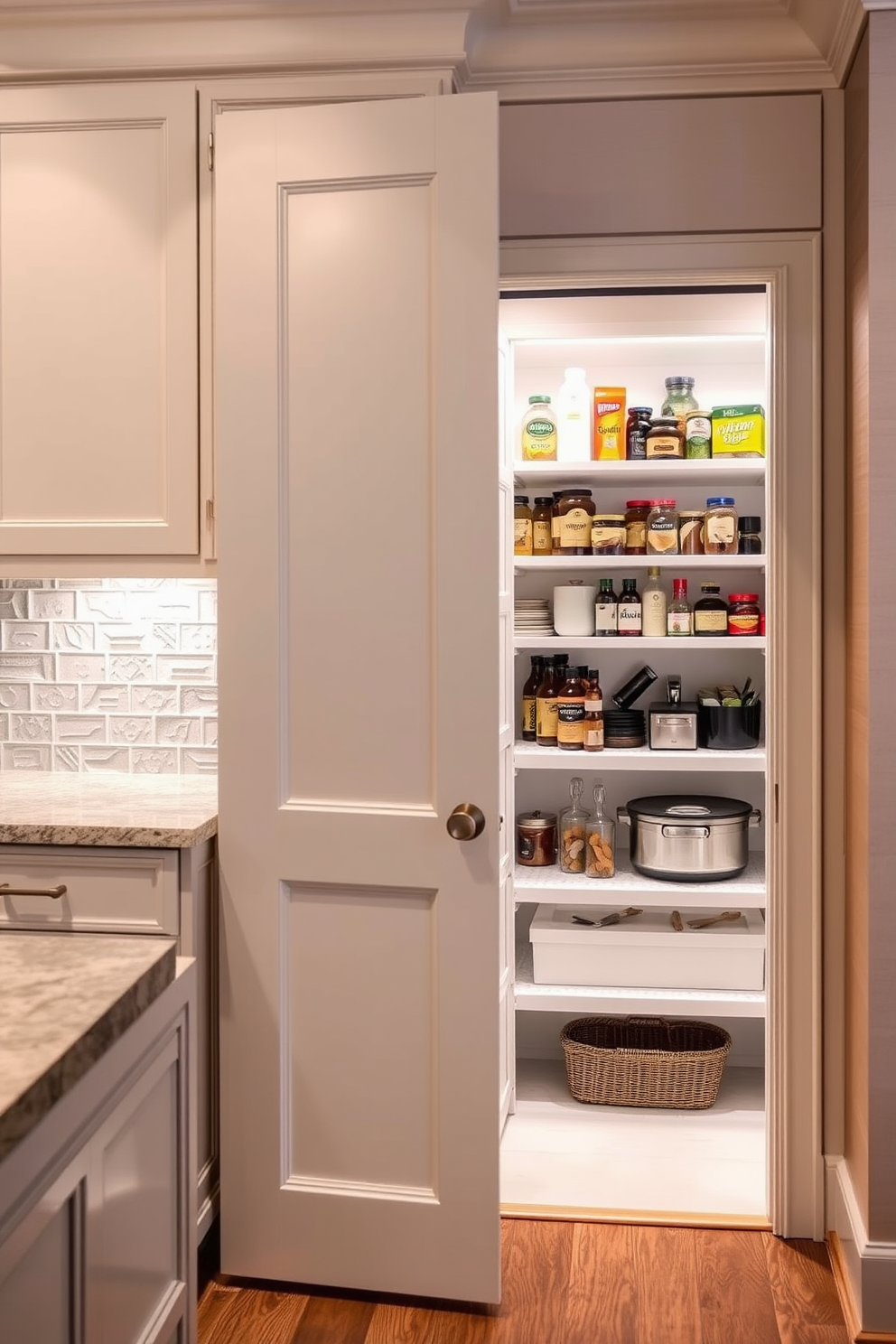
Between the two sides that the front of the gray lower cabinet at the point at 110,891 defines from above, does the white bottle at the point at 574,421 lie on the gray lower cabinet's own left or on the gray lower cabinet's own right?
on the gray lower cabinet's own left

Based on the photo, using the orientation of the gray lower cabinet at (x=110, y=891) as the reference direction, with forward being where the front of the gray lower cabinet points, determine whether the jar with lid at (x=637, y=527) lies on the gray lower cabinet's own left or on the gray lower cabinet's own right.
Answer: on the gray lower cabinet's own left

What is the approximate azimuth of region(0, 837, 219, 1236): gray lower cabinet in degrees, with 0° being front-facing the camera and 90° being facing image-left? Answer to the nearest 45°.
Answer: approximately 0°

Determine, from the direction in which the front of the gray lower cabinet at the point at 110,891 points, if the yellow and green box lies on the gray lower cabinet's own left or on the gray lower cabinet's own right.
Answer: on the gray lower cabinet's own left

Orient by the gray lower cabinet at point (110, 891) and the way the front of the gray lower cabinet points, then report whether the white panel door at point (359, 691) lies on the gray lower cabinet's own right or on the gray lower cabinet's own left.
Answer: on the gray lower cabinet's own left

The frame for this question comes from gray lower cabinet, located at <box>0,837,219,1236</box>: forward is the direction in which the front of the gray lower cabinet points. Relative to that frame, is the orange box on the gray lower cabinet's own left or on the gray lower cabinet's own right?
on the gray lower cabinet's own left

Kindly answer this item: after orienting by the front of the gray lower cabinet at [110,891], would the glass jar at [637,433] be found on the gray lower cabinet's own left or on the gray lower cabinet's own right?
on the gray lower cabinet's own left

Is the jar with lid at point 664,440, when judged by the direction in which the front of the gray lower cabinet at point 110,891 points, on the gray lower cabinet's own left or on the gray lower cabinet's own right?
on the gray lower cabinet's own left

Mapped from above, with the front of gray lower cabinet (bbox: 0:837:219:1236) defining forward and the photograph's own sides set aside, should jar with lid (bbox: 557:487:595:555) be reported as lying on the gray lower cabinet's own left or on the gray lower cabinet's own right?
on the gray lower cabinet's own left

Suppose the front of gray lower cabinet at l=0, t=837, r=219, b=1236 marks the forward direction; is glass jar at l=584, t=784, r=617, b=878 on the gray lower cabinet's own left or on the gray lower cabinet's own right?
on the gray lower cabinet's own left

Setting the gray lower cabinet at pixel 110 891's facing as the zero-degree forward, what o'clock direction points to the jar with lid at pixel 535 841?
The jar with lid is roughly at 8 o'clock from the gray lower cabinet.

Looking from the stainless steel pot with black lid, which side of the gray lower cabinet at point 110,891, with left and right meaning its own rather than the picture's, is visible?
left
